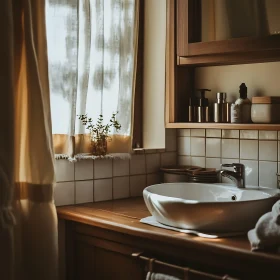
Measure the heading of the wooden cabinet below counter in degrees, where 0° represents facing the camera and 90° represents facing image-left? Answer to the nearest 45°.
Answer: approximately 45°

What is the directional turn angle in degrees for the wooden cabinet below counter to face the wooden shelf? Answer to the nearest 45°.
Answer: approximately 180°

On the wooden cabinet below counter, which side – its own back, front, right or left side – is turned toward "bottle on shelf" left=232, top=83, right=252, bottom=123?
back

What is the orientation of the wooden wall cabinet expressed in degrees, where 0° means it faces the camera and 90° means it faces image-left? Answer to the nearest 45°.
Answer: approximately 0°

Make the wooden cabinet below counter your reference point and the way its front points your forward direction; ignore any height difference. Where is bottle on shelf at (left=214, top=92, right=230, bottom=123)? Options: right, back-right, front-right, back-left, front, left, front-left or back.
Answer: back

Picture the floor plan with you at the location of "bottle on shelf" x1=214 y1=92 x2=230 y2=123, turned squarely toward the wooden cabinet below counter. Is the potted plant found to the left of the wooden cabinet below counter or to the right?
right
